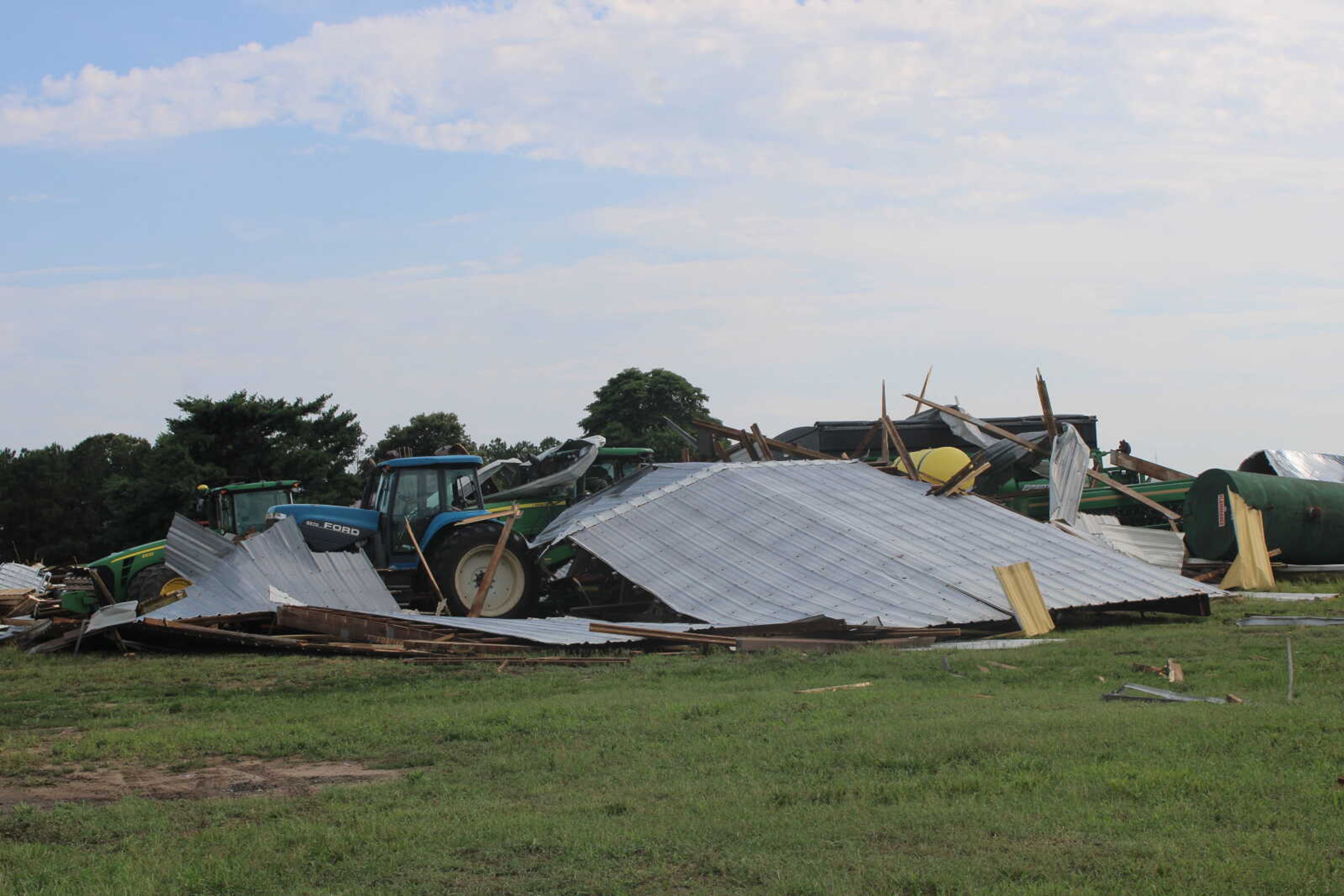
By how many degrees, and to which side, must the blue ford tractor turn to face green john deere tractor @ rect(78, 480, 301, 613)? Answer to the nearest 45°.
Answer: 0° — it already faces it

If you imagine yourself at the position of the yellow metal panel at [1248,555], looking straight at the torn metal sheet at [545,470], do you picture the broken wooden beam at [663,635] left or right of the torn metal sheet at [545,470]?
left

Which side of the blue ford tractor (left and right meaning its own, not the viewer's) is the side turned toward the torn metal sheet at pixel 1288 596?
back

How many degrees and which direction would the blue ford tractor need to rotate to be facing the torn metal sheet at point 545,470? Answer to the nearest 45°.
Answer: approximately 135° to its right

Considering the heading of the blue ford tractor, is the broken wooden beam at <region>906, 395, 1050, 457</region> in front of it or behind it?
behind

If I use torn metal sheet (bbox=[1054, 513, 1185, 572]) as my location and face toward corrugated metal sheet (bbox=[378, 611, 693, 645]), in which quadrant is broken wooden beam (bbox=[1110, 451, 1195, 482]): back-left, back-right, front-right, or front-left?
back-right

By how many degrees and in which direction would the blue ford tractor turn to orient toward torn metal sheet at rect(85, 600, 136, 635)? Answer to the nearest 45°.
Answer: approximately 45° to its left

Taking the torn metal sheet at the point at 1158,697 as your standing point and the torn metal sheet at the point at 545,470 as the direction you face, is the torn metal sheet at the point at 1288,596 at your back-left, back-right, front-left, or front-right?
front-right

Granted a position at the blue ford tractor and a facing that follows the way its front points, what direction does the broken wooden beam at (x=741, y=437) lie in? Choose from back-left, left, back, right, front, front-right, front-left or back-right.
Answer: back-right

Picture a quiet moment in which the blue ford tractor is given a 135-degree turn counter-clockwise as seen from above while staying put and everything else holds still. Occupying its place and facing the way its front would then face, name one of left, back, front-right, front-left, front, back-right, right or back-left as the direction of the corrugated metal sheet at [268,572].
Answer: right

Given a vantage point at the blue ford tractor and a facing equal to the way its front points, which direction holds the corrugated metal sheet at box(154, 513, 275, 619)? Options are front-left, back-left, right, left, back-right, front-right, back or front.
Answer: front-left

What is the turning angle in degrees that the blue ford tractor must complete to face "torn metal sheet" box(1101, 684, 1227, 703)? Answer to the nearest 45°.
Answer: approximately 135° to its left

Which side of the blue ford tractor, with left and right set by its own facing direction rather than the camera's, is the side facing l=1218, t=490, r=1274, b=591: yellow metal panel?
back

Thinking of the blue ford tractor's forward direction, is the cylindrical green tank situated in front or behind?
behind

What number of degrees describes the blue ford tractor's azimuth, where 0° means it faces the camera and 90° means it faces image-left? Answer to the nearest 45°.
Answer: approximately 90°

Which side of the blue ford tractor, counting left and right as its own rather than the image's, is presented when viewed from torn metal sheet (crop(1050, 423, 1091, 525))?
back

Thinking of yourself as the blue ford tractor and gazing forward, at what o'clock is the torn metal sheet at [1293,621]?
The torn metal sheet is roughly at 7 o'clock from the blue ford tractor.
